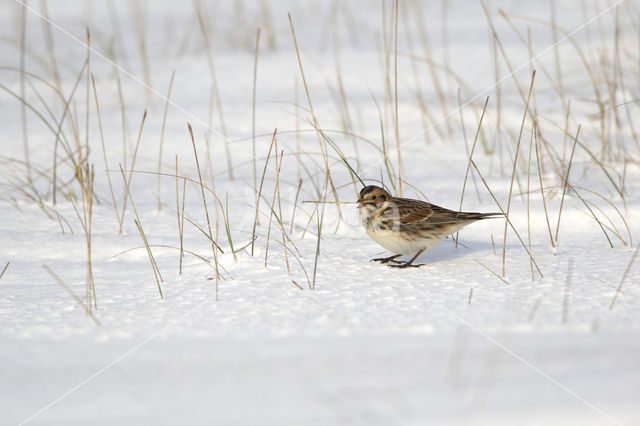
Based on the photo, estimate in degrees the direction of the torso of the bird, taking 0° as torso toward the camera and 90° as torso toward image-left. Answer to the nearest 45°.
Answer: approximately 90°
